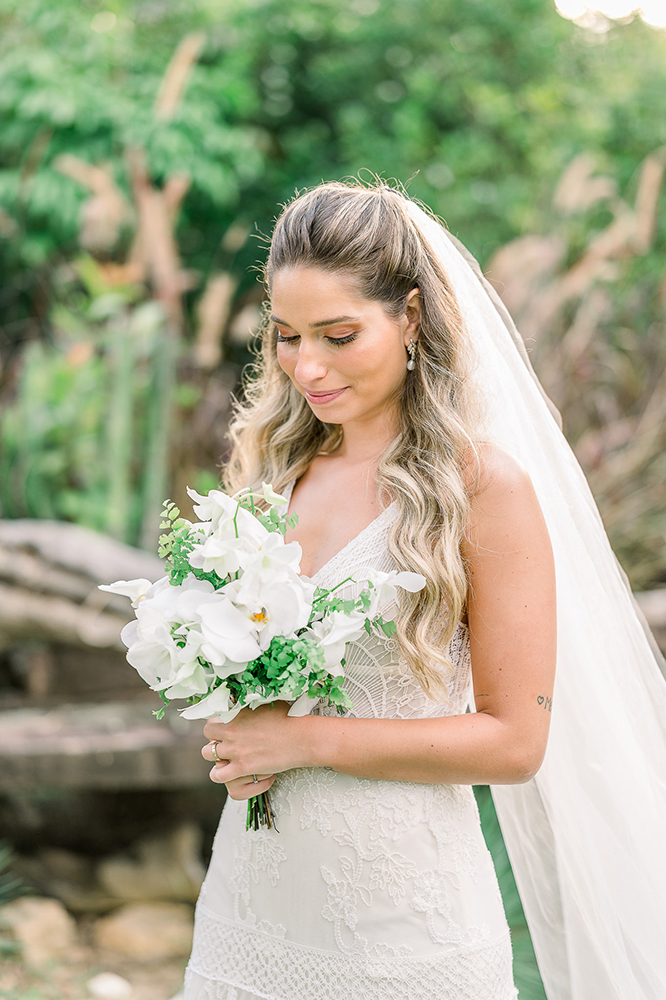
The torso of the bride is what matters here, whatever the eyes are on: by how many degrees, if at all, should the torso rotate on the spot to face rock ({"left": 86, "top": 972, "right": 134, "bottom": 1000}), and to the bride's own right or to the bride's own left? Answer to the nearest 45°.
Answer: approximately 90° to the bride's own right

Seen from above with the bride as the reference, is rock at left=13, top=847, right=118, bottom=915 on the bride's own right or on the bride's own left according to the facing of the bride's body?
on the bride's own right

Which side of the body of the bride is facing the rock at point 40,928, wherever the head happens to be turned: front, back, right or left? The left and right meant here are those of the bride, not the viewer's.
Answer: right

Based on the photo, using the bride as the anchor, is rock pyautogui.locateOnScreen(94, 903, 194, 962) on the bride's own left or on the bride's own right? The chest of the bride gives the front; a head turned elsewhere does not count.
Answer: on the bride's own right

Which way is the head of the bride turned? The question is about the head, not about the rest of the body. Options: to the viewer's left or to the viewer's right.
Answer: to the viewer's left

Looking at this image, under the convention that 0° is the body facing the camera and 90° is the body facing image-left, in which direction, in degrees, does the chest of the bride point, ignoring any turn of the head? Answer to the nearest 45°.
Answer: approximately 45°

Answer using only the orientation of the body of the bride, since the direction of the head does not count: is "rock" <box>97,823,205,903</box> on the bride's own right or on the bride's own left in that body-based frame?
on the bride's own right
